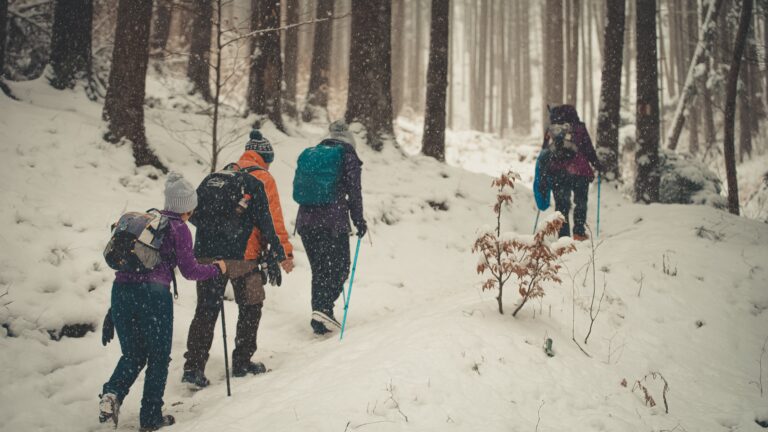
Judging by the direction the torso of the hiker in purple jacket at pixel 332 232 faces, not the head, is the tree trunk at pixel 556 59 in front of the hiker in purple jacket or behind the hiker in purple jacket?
in front

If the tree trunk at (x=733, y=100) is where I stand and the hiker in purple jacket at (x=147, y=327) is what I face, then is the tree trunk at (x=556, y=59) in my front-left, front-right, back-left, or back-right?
back-right

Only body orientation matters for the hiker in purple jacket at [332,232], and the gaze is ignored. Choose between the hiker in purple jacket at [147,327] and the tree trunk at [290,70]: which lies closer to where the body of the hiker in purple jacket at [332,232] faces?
the tree trunk

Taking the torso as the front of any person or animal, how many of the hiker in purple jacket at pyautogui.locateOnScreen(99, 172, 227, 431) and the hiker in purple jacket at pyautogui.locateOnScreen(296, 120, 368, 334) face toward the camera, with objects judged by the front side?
0

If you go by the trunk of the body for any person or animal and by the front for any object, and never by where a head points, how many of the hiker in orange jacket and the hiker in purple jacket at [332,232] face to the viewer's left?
0

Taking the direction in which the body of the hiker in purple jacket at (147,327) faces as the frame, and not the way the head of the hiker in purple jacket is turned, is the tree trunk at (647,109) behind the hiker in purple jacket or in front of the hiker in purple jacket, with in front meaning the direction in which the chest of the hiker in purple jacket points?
in front

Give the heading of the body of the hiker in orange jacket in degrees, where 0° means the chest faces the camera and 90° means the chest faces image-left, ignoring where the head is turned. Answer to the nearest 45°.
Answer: approximately 225°

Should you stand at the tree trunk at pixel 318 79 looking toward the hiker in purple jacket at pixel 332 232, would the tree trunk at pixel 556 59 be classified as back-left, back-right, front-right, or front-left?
back-left

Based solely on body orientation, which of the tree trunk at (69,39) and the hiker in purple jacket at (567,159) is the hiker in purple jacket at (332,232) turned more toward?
the hiker in purple jacket

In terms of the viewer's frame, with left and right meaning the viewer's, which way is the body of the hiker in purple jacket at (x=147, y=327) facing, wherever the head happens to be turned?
facing away from the viewer and to the right of the viewer

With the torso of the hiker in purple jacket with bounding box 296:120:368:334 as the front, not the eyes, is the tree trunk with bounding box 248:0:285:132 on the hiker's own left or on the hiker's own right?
on the hiker's own left

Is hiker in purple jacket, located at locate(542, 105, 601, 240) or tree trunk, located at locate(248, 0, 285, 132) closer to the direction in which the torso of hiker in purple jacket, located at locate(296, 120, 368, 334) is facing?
the hiker in purple jacket

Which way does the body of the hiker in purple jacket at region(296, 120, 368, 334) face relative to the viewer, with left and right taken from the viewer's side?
facing away from the viewer and to the right of the viewer
